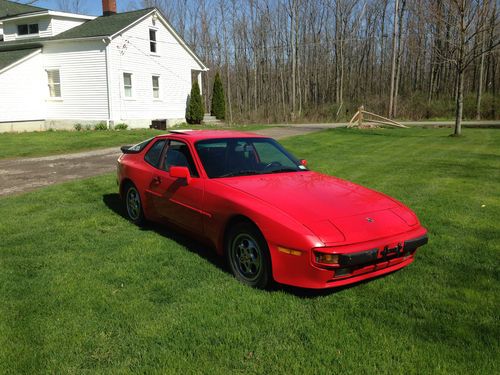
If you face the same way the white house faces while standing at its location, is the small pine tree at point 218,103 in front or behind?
in front

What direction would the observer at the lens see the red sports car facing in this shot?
facing the viewer and to the right of the viewer

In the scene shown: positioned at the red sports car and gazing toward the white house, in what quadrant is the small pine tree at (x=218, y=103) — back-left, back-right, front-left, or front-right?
front-right

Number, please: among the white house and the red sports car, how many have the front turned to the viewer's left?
0

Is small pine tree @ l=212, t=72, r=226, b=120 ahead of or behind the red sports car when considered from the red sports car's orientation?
behind

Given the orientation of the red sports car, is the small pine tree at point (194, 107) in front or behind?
behind
